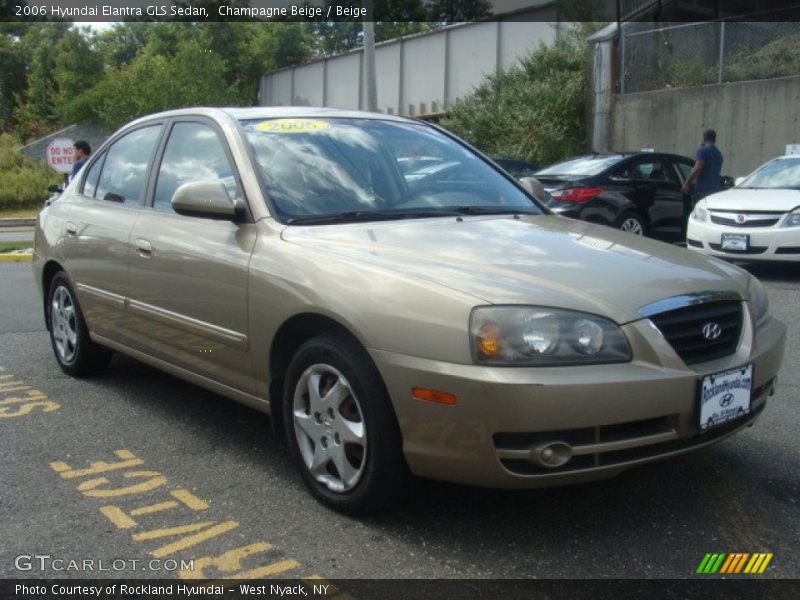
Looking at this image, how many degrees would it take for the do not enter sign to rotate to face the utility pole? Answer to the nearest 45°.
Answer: approximately 90° to its left

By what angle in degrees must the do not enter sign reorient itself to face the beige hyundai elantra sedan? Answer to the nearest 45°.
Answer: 0° — it already faces it

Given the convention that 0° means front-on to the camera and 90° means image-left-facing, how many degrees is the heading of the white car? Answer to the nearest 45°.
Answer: approximately 45°

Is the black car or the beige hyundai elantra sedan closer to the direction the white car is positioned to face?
the beige hyundai elantra sedan

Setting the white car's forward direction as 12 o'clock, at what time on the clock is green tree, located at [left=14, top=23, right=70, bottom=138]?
The green tree is roughly at 3 o'clock from the white car.

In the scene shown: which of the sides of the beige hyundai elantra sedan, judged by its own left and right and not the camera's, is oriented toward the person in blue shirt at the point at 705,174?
left

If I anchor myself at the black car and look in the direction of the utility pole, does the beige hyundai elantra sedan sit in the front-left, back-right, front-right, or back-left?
back-left

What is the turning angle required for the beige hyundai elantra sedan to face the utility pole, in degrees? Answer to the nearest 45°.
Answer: approximately 135° to its left

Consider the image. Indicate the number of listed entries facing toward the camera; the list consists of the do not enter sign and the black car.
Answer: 1

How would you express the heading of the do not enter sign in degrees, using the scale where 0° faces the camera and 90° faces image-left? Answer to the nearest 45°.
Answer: approximately 0°

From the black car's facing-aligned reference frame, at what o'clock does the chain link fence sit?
The chain link fence is roughly at 11 o'clock from the black car.

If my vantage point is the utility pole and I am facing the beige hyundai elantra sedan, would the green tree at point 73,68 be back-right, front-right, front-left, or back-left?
back-right
